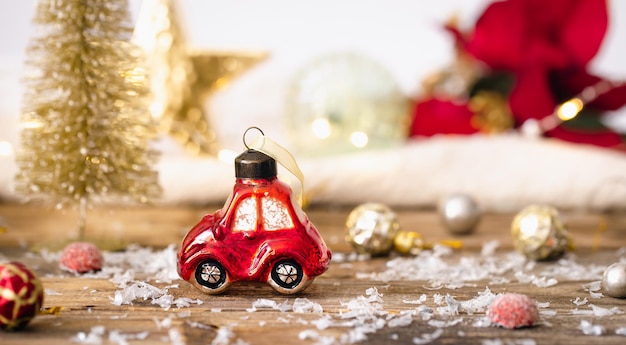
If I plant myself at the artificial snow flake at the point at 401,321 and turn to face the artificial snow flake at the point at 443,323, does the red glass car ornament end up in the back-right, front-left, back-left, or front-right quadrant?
back-left

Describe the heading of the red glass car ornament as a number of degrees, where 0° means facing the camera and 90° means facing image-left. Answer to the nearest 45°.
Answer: approximately 90°
